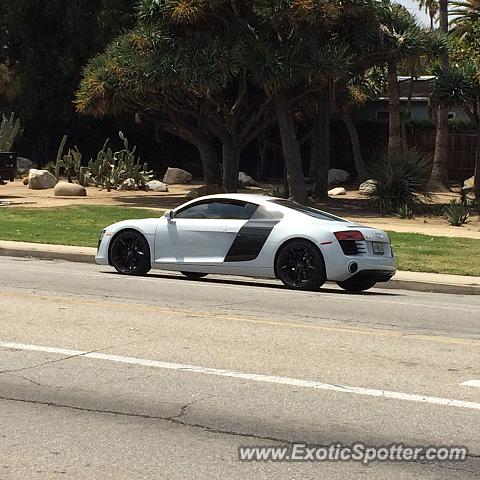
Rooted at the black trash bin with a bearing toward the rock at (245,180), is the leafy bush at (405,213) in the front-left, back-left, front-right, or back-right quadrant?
front-right

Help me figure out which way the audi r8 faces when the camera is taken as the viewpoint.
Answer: facing away from the viewer and to the left of the viewer

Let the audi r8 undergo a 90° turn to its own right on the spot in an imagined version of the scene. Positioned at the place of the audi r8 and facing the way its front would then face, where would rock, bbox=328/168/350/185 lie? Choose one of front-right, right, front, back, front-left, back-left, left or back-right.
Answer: front-left

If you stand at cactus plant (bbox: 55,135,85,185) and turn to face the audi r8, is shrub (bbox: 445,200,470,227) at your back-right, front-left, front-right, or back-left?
front-left

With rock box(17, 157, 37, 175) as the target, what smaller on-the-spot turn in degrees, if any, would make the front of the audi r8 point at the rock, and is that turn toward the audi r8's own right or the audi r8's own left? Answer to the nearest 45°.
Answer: approximately 45° to the audi r8's own right

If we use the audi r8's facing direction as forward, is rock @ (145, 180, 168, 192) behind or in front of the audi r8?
in front

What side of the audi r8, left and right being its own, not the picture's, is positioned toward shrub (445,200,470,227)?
right

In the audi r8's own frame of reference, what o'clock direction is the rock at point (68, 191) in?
The rock is roughly at 1 o'clock from the audi r8.

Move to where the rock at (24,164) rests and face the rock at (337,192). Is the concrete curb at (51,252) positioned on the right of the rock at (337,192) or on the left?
right

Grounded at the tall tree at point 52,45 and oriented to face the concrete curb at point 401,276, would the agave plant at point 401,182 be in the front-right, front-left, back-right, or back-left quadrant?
front-left

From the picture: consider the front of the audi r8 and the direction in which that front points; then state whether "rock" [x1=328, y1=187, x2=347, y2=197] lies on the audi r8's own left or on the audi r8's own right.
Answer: on the audi r8's own right

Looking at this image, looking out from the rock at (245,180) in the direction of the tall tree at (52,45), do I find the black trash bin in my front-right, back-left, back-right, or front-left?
front-left

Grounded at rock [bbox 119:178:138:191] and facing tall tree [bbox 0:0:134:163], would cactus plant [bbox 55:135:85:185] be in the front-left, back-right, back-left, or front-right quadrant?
front-left

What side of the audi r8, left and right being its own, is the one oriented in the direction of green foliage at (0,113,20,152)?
front

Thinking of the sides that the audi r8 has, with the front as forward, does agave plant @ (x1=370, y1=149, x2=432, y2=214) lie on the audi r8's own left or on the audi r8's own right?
on the audi r8's own right
